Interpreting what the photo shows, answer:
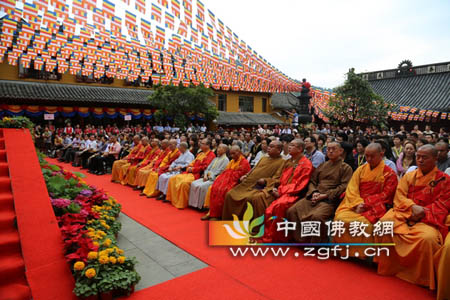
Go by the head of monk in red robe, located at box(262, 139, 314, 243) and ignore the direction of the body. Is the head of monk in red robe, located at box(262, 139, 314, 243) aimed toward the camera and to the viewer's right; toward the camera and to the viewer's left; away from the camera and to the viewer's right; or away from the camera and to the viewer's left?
toward the camera and to the viewer's left

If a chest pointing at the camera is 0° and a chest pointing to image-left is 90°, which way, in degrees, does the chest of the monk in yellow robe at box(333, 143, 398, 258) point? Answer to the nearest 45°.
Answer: approximately 45°

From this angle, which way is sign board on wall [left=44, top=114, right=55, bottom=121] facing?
toward the camera

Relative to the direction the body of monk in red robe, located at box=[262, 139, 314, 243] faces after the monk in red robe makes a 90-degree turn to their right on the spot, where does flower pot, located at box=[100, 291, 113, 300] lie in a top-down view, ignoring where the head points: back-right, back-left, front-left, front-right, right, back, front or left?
left

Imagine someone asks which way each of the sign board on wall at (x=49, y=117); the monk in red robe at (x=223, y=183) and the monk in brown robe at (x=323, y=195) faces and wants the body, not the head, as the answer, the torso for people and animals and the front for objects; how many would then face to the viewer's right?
0

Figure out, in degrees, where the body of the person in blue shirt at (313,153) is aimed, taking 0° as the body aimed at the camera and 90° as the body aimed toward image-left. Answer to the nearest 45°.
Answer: approximately 45°

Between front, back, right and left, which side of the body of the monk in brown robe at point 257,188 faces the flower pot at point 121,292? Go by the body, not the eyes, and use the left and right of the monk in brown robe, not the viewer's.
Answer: front

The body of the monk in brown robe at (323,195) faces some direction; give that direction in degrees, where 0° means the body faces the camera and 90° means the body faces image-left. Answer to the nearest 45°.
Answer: approximately 45°

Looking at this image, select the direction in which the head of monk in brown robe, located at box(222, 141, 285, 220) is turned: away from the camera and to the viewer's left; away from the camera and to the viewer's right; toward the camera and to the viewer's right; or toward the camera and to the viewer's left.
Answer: toward the camera and to the viewer's left

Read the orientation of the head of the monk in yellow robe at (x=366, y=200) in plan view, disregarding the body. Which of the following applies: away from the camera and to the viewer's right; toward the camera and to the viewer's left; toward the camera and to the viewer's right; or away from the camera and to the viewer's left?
toward the camera and to the viewer's left

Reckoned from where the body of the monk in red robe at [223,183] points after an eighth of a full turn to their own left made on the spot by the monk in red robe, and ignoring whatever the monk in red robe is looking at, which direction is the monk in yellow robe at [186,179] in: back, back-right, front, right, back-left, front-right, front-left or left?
back-right

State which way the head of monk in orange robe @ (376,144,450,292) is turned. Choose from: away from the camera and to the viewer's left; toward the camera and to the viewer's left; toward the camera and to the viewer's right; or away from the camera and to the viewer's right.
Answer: toward the camera and to the viewer's left

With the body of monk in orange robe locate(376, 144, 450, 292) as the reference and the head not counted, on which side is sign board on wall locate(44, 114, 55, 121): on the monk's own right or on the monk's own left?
on the monk's own right

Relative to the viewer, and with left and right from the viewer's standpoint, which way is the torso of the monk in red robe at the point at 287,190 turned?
facing the viewer and to the left of the viewer
